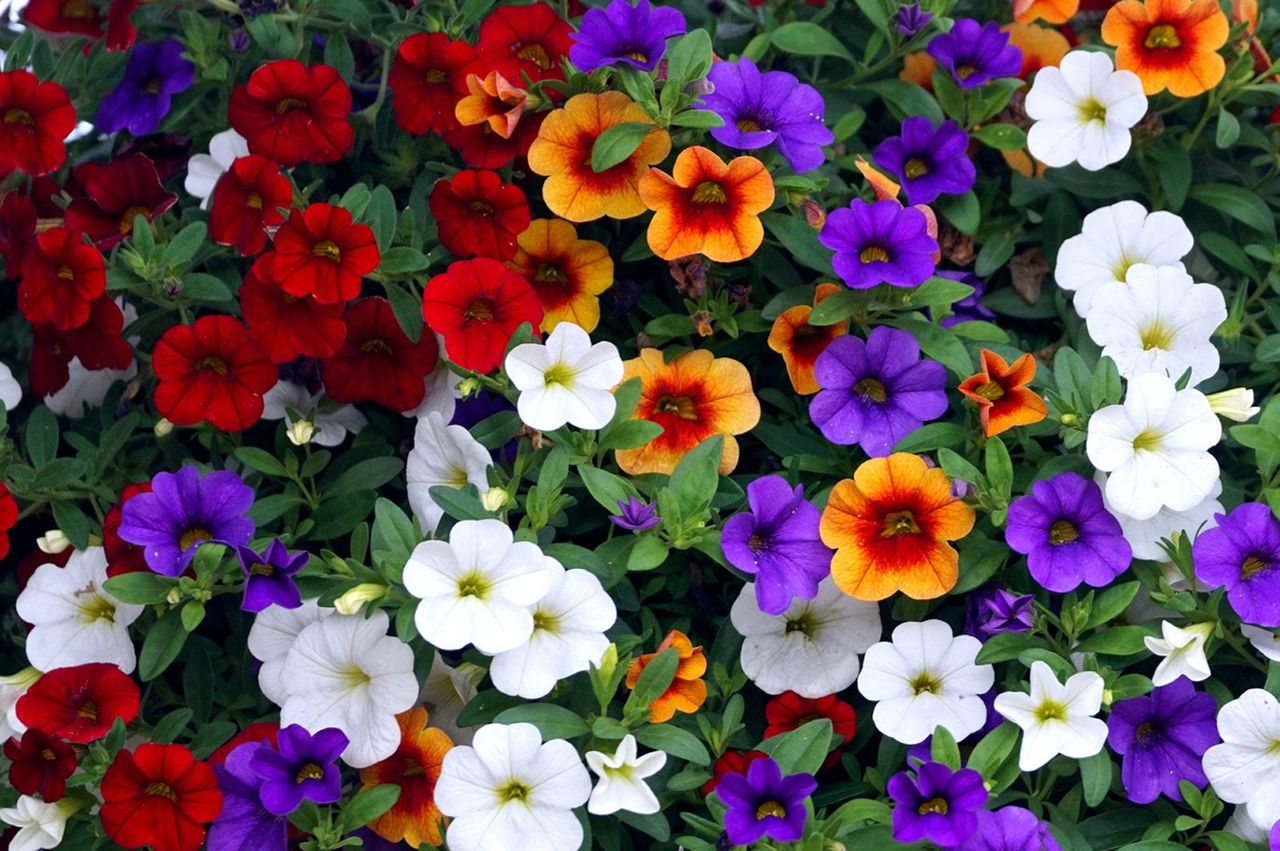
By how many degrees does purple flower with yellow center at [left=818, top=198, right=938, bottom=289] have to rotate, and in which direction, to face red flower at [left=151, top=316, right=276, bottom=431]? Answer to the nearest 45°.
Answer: approximately 90° to its right

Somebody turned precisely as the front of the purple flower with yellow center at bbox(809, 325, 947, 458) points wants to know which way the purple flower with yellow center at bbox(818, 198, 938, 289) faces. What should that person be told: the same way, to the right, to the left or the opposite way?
the same way

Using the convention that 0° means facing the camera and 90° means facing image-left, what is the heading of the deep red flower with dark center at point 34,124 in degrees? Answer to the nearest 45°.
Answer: approximately 0°

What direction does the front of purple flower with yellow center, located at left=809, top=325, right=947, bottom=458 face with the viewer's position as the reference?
facing the viewer

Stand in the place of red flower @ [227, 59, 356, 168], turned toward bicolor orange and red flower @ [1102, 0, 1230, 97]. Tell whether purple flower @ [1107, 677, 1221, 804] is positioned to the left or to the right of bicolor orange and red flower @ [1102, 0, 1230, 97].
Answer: right

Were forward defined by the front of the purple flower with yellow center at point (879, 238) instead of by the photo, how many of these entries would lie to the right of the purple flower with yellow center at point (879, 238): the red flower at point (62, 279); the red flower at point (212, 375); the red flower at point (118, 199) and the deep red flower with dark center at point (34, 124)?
4

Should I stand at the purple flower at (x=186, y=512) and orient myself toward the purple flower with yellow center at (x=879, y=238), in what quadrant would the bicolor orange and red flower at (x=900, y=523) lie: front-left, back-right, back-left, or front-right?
front-right

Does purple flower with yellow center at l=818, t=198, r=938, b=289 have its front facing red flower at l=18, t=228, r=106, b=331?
no

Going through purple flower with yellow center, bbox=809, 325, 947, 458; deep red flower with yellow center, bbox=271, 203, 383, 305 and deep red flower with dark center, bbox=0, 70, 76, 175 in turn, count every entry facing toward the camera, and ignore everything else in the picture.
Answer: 3

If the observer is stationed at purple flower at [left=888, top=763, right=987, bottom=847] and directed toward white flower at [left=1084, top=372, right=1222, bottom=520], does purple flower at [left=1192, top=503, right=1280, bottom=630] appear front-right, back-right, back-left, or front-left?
front-right

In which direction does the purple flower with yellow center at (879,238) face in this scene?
toward the camera

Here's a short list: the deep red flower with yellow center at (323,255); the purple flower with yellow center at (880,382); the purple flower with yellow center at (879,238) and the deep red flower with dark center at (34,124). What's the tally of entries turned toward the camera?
4

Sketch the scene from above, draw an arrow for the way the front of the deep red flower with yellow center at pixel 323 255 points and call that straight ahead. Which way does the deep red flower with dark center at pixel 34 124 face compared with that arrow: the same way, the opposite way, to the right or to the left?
the same way

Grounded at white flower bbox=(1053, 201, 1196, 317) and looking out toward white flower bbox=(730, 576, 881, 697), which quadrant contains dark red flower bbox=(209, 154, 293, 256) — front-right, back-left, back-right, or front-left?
front-right

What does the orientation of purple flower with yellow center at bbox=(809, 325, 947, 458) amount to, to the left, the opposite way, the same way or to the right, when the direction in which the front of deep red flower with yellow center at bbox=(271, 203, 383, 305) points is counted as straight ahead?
the same way
